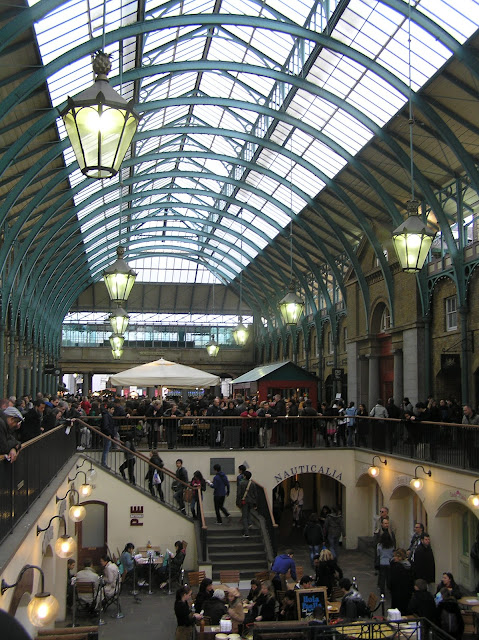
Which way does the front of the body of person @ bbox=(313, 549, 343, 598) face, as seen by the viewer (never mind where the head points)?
away from the camera

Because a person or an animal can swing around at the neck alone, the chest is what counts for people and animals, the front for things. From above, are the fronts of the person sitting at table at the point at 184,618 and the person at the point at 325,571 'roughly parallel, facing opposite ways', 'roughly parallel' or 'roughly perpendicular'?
roughly perpendicular

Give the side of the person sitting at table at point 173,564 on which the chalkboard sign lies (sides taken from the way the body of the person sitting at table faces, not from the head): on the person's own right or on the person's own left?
on the person's own left

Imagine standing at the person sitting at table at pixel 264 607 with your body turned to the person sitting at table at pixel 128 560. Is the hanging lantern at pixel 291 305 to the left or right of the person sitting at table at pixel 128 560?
right

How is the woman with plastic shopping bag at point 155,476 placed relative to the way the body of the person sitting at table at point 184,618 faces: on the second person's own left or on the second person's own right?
on the second person's own left

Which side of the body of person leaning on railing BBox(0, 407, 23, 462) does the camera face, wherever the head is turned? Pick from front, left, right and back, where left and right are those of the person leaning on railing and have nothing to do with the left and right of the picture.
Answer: right

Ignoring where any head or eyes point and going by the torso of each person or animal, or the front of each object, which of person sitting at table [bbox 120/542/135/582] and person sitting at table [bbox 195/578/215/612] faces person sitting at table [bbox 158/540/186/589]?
person sitting at table [bbox 120/542/135/582]

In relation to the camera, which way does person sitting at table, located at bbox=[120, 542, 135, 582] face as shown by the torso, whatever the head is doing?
to the viewer's right
